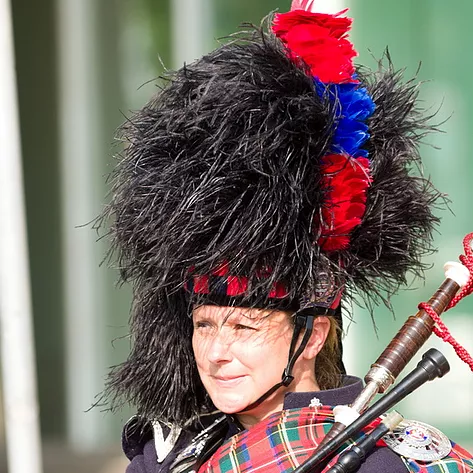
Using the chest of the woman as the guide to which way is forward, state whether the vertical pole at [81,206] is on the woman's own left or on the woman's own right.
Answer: on the woman's own right

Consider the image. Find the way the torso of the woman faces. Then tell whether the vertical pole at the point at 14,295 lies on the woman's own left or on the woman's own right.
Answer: on the woman's own right

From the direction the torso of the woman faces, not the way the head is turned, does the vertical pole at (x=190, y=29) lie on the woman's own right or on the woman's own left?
on the woman's own right

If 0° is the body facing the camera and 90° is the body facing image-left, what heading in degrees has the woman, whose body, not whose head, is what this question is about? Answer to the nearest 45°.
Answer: approximately 45°
